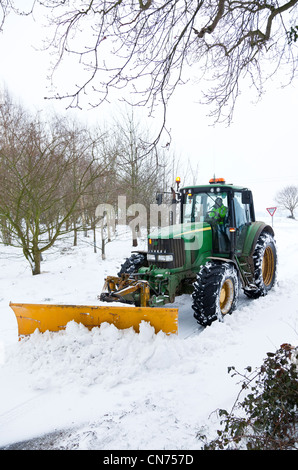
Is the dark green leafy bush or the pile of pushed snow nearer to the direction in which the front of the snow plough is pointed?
the pile of pushed snow

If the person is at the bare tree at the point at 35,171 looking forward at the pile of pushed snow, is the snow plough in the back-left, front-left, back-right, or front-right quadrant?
front-left

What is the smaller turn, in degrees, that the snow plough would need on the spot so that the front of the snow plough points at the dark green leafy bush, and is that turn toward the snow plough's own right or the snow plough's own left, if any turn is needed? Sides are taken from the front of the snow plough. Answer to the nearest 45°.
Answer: approximately 45° to the snow plough's own left

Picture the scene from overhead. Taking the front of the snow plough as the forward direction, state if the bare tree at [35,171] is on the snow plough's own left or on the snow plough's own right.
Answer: on the snow plough's own right

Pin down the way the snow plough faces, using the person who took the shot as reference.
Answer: facing the viewer and to the left of the viewer

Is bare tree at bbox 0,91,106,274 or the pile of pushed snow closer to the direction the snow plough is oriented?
the pile of pushed snow

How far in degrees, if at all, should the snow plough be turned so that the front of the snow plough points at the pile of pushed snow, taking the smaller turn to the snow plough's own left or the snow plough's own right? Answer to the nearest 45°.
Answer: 0° — it already faces it
